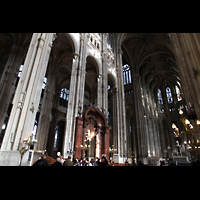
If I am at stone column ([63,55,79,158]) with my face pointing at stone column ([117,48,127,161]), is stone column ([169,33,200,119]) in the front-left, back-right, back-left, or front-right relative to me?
front-right

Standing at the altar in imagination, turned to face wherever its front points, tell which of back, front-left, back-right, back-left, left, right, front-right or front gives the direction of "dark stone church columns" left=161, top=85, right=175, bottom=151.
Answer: left

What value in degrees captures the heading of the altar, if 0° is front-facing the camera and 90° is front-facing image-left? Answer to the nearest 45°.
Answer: approximately 315°

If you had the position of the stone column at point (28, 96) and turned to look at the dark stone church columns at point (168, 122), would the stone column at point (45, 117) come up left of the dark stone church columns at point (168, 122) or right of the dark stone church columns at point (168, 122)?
left

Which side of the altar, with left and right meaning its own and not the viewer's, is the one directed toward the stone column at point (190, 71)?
front

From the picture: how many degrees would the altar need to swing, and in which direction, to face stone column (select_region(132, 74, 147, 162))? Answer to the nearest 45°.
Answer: approximately 90° to its left

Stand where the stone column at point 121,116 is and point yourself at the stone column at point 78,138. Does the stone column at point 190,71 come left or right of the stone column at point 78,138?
left
